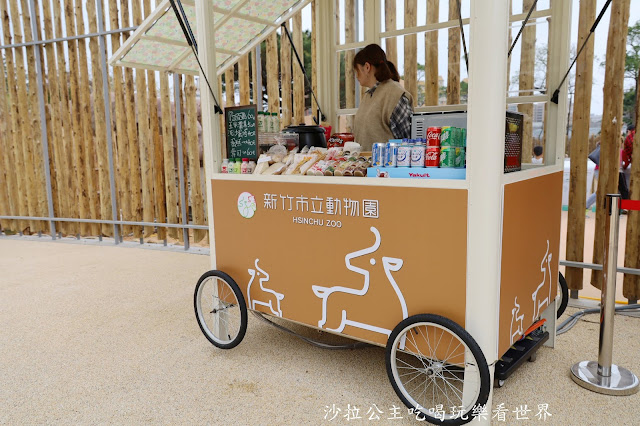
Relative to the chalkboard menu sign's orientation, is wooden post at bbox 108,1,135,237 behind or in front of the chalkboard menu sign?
behind

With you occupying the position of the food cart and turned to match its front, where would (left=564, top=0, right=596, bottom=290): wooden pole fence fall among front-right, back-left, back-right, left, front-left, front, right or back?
back

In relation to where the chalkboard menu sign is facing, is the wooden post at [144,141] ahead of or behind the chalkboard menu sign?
behind

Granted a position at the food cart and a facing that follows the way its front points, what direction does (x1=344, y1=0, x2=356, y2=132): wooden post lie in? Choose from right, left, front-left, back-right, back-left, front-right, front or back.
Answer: back-right

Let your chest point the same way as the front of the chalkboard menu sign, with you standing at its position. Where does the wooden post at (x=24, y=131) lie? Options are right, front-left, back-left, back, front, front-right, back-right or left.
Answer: back-right

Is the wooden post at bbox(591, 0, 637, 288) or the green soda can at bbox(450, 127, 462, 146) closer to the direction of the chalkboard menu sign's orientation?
the green soda can

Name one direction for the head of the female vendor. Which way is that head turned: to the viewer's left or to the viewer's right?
to the viewer's left

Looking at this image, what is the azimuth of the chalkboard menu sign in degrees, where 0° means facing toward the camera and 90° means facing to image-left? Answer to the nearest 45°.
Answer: approximately 0°

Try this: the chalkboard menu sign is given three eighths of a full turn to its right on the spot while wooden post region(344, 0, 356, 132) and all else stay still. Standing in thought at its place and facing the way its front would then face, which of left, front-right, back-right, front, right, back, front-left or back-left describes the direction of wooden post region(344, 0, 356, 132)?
right

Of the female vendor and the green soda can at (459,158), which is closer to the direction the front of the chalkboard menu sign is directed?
the green soda can

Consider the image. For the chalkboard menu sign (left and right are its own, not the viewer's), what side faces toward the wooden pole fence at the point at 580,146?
left

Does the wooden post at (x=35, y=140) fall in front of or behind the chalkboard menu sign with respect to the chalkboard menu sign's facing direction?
behind

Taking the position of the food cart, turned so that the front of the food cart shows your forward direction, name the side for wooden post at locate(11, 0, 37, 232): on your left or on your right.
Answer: on your right

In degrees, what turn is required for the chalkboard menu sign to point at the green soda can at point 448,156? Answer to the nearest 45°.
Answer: approximately 45° to its left

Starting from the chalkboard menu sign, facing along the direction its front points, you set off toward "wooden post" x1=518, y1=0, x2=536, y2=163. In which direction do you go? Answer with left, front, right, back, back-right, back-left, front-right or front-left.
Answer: left

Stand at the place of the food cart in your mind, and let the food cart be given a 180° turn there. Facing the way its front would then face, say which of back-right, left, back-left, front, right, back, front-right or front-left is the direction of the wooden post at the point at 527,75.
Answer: front

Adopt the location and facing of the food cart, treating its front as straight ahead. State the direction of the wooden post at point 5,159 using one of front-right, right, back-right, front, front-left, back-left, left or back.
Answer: right
